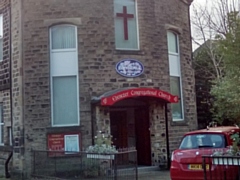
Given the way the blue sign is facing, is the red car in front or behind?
in front

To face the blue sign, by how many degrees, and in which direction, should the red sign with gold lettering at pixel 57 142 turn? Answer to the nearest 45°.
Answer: approximately 90° to its left

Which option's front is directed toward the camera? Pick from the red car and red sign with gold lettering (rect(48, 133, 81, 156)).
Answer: the red sign with gold lettering

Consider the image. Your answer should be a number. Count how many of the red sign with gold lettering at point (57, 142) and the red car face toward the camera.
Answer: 1

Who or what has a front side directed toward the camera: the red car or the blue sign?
the blue sign

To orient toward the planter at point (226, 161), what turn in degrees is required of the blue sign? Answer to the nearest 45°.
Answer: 0° — it already faces it

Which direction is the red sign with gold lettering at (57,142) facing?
toward the camera

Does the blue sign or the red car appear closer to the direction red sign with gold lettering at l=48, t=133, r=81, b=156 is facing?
the red car

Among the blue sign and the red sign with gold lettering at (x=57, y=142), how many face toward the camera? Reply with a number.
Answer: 2

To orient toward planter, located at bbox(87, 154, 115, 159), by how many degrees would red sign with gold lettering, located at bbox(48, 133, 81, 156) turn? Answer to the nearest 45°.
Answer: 0° — it already faces it

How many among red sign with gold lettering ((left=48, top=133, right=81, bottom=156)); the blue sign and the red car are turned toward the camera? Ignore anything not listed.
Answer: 2
